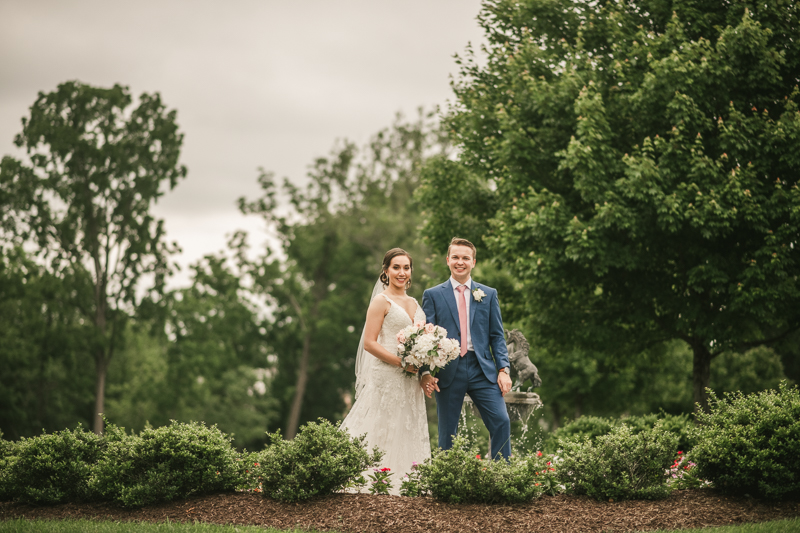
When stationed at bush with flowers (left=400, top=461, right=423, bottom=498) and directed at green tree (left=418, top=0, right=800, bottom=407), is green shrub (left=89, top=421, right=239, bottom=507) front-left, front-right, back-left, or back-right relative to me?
back-left

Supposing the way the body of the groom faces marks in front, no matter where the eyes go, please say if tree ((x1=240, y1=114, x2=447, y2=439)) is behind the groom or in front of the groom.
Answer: behind

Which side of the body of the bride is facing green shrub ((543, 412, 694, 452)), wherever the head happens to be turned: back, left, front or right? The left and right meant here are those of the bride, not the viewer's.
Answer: left

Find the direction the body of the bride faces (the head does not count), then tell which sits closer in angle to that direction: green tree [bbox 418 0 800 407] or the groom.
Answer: the groom

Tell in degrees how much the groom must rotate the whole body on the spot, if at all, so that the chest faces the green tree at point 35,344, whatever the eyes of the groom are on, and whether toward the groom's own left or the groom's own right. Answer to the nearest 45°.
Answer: approximately 135° to the groom's own right

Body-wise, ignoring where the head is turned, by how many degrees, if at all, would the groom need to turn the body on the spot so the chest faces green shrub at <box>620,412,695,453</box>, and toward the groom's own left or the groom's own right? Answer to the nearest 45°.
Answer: approximately 135° to the groom's own left

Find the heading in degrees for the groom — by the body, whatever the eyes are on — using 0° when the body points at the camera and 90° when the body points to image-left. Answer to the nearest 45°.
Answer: approximately 0°

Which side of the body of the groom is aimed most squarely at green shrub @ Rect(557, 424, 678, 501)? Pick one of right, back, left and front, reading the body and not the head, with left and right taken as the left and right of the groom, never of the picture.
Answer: left

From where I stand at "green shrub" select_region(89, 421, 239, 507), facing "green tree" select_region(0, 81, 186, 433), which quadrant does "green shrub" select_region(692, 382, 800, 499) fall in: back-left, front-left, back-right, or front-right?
back-right

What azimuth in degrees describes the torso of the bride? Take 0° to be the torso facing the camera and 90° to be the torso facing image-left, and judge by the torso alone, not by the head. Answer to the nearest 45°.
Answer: approximately 315°
